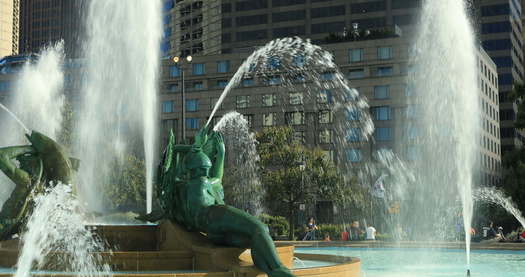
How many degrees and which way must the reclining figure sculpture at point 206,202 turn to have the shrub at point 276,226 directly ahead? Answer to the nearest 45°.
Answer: approximately 135° to its left

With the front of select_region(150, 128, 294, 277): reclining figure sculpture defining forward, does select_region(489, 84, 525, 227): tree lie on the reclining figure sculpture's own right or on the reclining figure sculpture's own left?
on the reclining figure sculpture's own left

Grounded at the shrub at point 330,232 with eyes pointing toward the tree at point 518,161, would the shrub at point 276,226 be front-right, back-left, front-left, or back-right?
back-left

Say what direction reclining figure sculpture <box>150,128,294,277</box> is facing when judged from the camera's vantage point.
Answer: facing the viewer and to the right of the viewer

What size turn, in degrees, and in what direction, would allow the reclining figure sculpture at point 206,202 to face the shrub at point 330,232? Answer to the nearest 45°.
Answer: approximately 135° to its left
